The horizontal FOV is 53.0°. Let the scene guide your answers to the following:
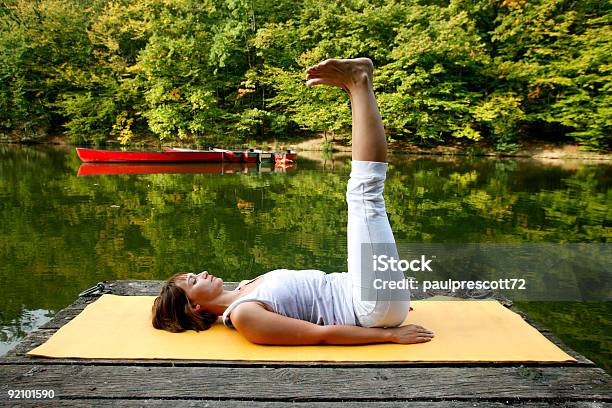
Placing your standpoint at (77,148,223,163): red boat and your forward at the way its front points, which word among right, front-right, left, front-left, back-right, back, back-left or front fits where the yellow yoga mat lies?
left

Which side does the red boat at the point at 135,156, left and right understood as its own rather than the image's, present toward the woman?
left

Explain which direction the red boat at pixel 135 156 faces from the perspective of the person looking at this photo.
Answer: facing to the left of the viewer

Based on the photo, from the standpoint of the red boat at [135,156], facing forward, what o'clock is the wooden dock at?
The wooden dock is roughly at 9 o'clock from the red boat.
